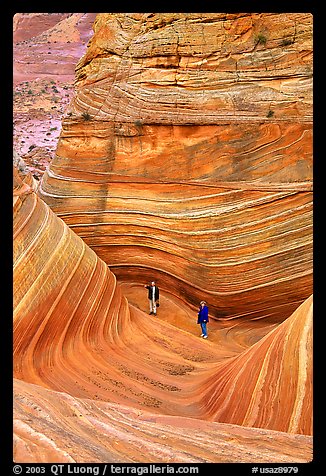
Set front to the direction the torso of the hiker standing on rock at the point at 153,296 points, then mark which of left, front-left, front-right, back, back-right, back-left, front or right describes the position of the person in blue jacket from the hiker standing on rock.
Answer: front-left

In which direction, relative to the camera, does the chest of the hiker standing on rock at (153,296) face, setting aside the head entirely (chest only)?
toward the camera
